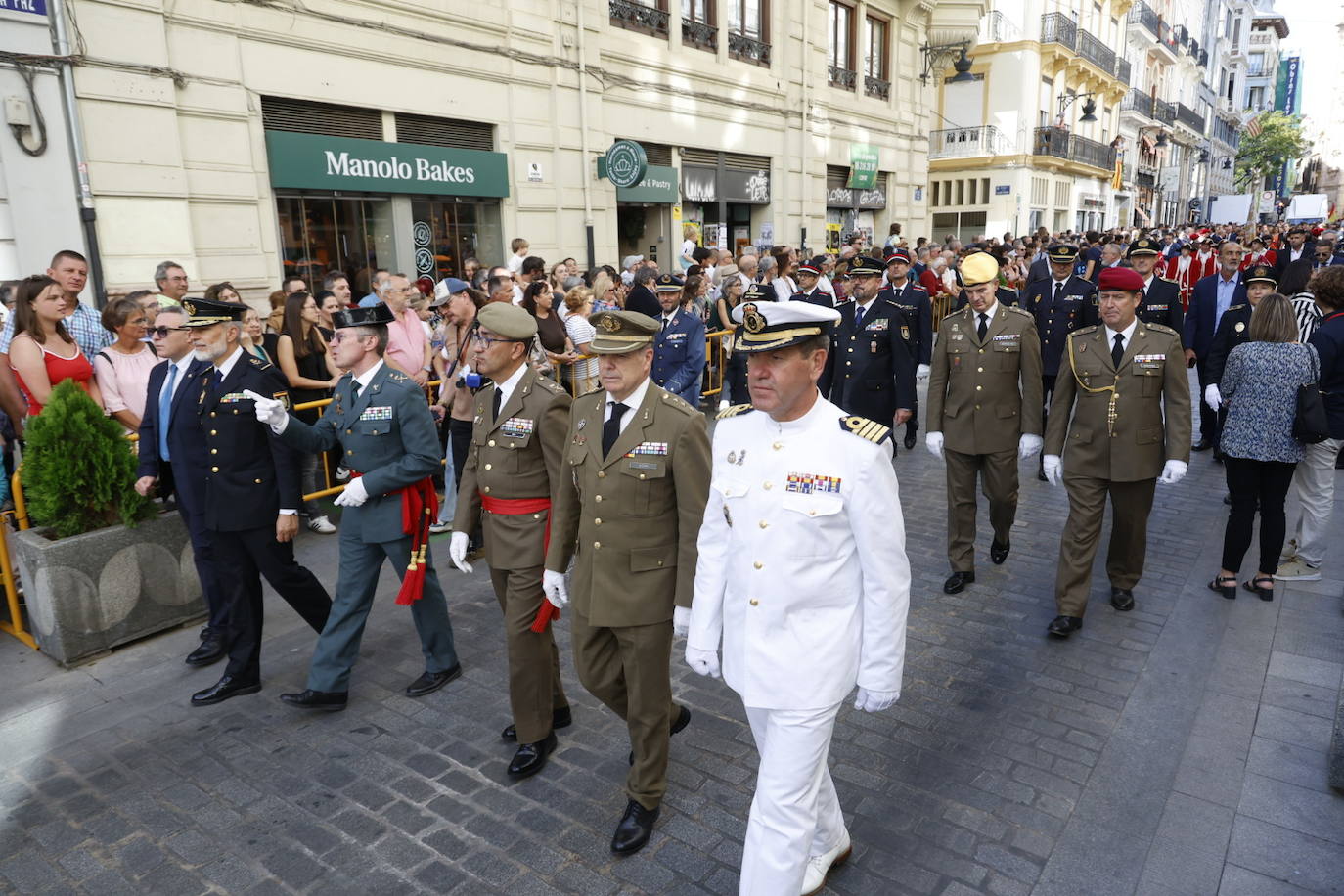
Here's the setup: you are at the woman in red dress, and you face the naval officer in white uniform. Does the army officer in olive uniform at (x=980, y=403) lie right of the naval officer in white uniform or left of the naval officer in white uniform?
left

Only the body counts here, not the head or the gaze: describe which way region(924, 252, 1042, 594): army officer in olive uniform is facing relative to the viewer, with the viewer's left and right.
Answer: facing the viewer

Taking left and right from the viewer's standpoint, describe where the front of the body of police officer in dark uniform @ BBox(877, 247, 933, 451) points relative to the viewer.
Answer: facing the viewer and to the left of the viewer

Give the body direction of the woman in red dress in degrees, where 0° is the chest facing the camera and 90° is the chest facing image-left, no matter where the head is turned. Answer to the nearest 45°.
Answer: approximately 315°

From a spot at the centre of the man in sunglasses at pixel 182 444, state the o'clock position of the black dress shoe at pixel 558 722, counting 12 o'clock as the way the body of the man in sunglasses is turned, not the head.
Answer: The black dress shoe is roughly at 9 o'clock from the man in sunglasses.

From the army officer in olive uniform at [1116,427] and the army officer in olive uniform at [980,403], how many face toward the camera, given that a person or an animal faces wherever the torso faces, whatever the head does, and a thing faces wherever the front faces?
2

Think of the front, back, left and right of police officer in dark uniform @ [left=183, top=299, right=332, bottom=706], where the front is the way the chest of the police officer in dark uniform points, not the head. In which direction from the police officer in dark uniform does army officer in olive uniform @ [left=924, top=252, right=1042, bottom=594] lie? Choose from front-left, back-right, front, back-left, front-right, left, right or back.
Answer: back-left

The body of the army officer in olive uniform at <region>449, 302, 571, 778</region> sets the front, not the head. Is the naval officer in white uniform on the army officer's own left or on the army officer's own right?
on the army officer's own left

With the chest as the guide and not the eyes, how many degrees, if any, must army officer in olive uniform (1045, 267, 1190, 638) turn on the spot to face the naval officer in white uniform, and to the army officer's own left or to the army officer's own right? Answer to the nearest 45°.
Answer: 0° — they already face them

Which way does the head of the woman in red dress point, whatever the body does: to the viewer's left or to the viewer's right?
to the viewer's right

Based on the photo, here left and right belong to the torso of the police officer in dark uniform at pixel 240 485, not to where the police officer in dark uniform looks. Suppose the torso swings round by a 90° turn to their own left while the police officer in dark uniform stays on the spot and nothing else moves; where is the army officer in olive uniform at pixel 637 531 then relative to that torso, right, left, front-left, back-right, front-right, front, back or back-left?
front
